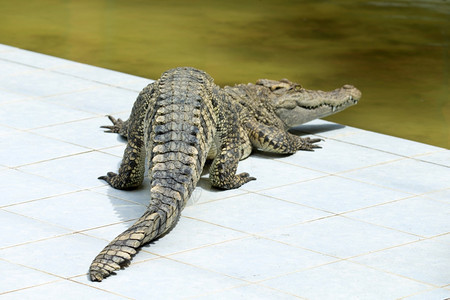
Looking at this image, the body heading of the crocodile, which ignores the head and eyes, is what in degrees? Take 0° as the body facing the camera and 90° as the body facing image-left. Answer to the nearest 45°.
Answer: approximately 225°
